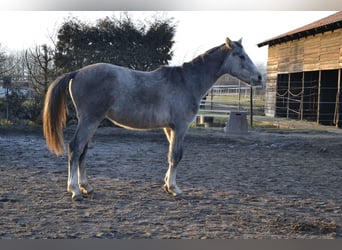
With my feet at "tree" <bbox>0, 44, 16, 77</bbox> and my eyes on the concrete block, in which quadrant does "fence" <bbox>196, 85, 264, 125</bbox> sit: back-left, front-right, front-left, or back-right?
front-left

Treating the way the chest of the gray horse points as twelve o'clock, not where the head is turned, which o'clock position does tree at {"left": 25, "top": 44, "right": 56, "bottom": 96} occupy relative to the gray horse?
The tree is roughly at 8 o'clock from the gray horse.

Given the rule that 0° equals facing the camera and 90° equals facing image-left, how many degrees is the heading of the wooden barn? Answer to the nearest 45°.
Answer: approximately 45°

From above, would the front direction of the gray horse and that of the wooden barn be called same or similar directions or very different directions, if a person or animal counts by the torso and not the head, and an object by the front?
very different directions

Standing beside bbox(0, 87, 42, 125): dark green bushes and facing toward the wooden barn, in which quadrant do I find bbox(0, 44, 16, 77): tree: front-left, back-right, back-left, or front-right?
back-left

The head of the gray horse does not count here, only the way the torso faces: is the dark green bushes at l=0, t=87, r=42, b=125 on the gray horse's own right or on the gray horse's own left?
on the gray horse's own left

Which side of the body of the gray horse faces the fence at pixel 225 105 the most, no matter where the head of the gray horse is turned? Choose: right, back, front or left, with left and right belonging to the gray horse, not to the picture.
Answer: left

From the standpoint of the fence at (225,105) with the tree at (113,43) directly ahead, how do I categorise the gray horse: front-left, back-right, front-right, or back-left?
front-left

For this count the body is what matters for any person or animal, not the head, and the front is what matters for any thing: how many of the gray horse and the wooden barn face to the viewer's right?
1

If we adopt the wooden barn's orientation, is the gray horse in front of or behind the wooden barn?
in front

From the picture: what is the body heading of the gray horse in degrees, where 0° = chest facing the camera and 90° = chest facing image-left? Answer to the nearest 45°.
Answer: approximately 270°

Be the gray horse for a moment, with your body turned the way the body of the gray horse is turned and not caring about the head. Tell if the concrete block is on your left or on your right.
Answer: on your left
